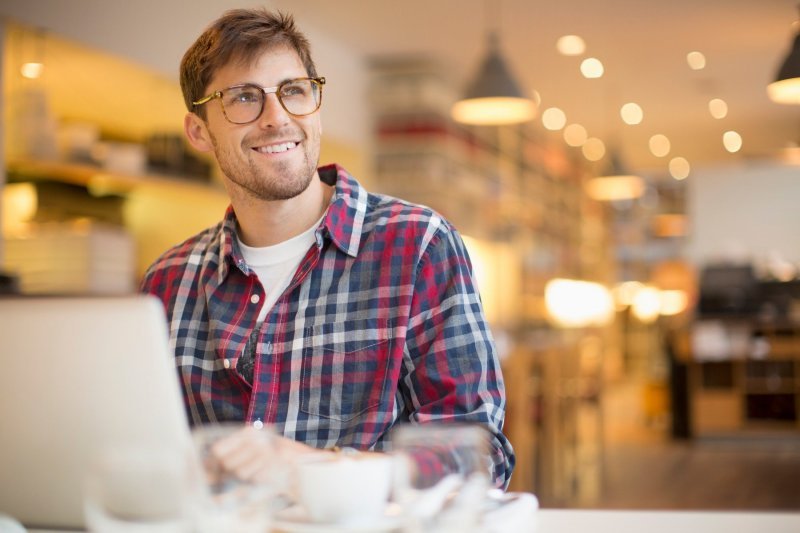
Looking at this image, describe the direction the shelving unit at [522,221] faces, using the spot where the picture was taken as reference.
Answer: facing the viewer and to the right of the viewer

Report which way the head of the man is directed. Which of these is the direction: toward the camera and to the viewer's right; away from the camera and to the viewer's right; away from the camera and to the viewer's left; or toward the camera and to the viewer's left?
toward the camera and to the viewer's right

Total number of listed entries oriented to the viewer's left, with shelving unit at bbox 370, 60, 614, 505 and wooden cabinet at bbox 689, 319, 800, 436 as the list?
0

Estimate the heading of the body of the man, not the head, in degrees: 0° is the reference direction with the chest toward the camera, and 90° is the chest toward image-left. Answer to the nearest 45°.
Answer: approximately 45°

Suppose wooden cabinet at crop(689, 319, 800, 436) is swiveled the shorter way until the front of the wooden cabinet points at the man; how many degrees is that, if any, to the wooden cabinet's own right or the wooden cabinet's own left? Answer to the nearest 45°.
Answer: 0° — it already faces them

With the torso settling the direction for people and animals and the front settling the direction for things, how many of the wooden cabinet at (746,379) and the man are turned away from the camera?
0

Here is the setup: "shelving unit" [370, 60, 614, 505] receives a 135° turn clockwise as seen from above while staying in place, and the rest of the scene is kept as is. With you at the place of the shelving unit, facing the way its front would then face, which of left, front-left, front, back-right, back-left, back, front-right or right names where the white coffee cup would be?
left

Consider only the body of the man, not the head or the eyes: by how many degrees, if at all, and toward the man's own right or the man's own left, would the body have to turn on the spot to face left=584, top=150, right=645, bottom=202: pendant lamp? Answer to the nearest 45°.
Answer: approximately 135° to the man's own right

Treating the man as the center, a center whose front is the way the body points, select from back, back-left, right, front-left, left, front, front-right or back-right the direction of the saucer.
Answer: front-left

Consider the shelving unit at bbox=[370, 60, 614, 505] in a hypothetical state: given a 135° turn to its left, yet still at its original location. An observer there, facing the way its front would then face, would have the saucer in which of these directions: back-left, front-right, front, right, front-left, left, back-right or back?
back

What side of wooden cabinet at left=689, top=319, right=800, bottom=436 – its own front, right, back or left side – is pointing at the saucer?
front

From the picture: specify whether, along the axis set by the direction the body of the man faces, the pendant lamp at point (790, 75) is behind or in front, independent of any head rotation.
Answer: behind

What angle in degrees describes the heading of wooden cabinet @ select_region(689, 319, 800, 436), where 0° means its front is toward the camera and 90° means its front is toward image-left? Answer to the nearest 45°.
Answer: approximately 0°

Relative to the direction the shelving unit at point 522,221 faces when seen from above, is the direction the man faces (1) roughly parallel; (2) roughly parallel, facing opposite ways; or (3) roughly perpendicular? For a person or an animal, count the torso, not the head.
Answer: roughly perpendicular

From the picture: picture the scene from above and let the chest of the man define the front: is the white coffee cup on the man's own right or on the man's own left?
on the man's own left

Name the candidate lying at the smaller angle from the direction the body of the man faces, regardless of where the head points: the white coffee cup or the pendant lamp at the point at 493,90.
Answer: the white coffee cup

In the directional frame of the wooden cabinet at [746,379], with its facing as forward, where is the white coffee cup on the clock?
The white coffee cup is roughly at 12 o'clock from the wooden cabinet.
